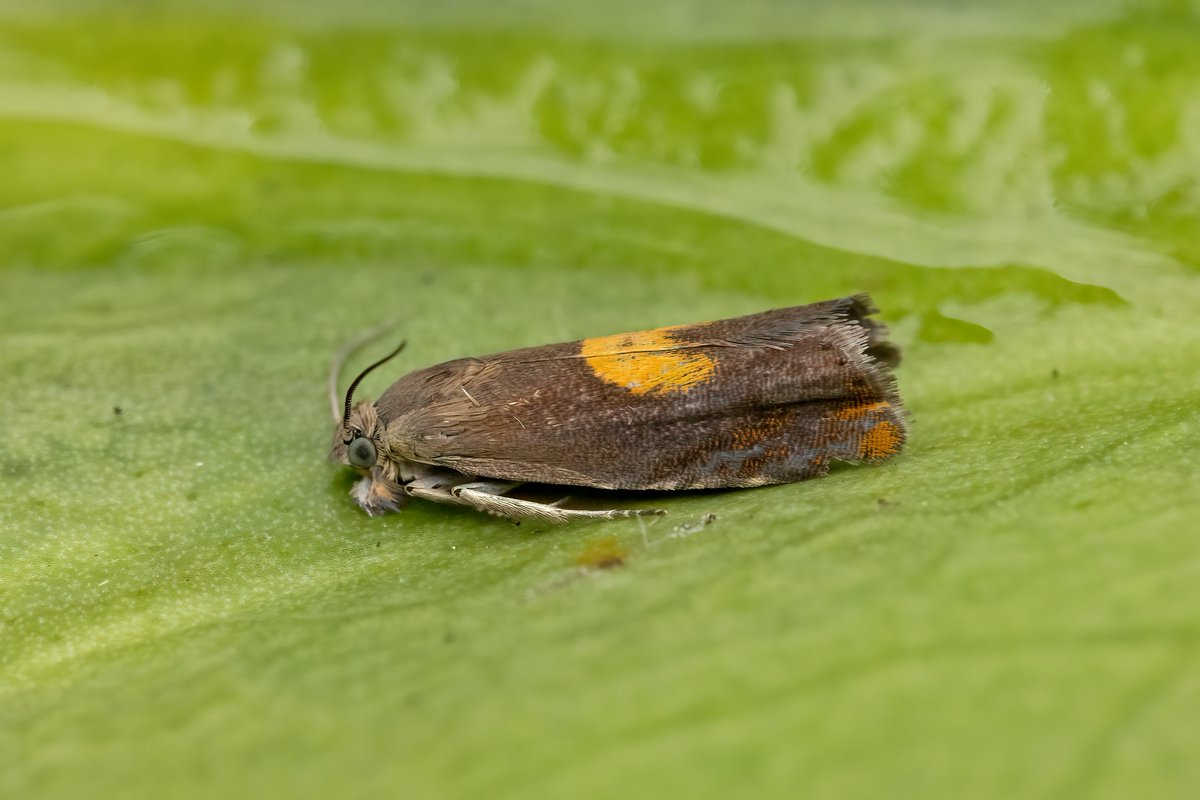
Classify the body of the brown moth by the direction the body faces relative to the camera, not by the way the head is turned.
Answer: to the viewer's left

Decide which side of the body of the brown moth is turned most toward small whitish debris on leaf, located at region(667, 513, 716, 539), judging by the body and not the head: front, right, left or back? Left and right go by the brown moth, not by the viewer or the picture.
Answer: left
